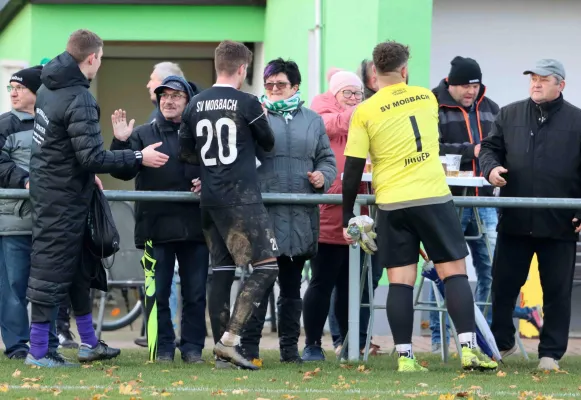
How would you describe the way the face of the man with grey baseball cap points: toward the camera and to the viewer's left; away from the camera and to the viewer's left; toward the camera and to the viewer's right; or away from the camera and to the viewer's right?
toward the camera and to the viewer's left

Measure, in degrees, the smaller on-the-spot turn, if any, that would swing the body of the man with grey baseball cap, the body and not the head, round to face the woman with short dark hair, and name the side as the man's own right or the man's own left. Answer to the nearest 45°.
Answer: approximately 45° to the man's own right

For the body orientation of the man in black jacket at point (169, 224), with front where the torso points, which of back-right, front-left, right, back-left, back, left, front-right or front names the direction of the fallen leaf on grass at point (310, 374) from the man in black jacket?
front-left

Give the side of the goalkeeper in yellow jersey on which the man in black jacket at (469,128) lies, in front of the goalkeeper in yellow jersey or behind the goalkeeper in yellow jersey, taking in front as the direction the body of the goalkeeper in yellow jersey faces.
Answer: in front

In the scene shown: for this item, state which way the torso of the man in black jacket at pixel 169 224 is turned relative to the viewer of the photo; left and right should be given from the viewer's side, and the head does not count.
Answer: facing the viewer

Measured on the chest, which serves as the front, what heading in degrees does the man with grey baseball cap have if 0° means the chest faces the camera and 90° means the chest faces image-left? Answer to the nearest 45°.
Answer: approximately 45°

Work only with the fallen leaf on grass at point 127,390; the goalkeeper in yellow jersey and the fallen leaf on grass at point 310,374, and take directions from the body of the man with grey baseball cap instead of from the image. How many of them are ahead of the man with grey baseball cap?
3

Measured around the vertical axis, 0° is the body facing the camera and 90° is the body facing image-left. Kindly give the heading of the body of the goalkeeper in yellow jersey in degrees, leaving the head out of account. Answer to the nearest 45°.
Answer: approximately 225°

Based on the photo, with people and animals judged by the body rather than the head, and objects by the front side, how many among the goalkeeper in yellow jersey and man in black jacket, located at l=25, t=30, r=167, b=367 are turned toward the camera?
0

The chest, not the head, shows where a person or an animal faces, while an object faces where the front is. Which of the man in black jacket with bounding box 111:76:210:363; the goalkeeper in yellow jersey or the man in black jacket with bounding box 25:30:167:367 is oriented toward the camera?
the man in black jacket with bounding box 111:76:210:363

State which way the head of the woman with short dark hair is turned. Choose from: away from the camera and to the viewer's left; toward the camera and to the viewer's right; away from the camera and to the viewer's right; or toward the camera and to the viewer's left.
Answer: toward the camera and to the viewer's left

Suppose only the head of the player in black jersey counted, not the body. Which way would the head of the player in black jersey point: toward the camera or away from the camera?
away from the camera
